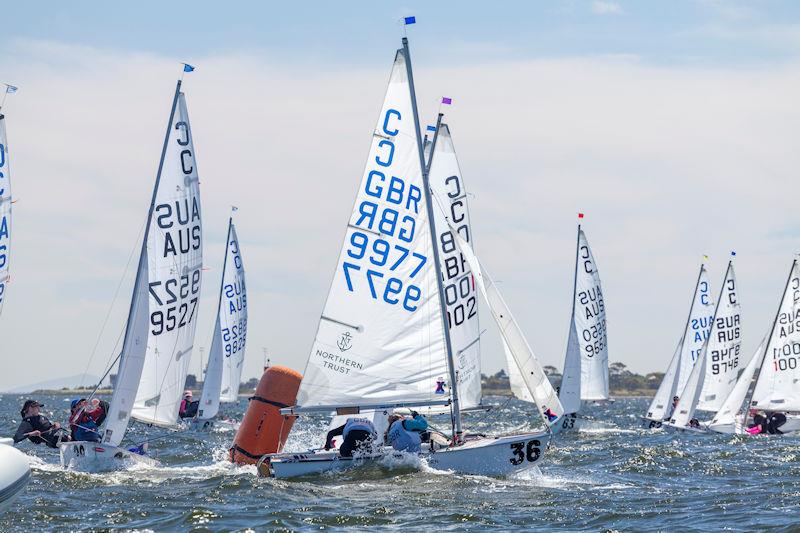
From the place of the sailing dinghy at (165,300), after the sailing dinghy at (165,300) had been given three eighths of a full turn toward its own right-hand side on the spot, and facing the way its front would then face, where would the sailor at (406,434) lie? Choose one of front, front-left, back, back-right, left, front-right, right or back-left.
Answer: back-right

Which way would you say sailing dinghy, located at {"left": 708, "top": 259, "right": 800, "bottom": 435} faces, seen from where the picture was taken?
facing to the left of the viewer

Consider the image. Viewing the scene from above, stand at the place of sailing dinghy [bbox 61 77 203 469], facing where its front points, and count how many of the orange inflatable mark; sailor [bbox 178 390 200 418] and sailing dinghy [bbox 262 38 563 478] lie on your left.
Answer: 2

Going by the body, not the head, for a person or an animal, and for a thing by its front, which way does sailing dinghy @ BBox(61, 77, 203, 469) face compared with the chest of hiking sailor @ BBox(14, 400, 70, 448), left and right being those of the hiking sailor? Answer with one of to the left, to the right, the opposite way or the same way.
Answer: to the right

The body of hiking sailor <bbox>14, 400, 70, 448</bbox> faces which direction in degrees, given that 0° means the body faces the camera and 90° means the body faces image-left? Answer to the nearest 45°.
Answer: approximately 315°

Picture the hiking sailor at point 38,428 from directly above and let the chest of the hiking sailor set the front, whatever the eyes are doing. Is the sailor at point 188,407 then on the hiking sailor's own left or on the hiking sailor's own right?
on the hiking sailor's own left

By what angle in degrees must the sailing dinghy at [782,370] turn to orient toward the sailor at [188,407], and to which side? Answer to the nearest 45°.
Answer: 0° — it already faces them

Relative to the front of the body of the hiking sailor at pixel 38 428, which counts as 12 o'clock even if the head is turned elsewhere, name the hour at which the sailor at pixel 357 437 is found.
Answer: The sailor is roughly at 12 o'clock from the hiking sailor.

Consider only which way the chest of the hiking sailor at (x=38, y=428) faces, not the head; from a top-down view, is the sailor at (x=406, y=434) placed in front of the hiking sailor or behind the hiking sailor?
in front
